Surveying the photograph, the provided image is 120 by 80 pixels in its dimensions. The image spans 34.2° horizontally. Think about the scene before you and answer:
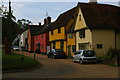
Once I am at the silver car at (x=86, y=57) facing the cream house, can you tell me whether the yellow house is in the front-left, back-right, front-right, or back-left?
front-left

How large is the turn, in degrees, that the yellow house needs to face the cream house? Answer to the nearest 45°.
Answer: approximately 90° to its left

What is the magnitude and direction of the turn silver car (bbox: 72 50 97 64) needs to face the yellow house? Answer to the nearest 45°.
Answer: approximately 45° to its right

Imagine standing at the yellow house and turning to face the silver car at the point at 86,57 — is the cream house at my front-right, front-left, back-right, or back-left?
front-left

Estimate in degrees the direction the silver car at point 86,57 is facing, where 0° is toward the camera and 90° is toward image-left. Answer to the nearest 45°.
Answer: approximately 135°

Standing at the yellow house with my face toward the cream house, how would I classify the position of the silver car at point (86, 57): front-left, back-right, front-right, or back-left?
front-right

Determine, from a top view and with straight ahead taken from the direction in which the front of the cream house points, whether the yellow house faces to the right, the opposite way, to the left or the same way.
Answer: the same way

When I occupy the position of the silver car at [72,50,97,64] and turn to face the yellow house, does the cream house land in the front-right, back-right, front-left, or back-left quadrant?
front-right

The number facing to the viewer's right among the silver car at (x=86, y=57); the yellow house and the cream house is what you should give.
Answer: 0

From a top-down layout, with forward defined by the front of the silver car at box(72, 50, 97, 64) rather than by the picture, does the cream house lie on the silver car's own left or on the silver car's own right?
on the silver car's own right

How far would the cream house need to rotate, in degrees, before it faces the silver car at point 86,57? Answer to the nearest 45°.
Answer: approximately 45° to its left

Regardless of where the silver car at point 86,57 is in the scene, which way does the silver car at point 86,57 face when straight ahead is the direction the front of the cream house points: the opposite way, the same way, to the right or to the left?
to the right

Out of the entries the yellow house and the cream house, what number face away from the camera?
0

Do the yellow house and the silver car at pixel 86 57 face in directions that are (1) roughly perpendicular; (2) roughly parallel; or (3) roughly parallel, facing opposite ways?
roughly perpendicular

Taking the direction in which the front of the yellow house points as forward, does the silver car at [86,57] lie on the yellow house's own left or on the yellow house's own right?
on the yellow house's own left

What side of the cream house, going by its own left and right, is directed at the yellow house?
right

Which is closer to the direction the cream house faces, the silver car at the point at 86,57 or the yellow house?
the silver car
